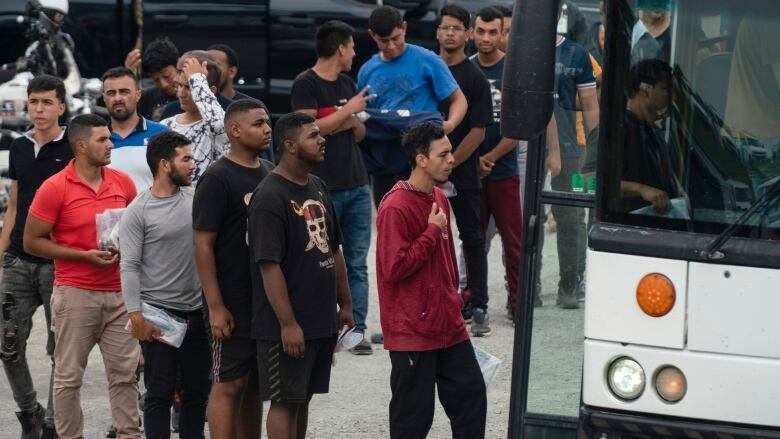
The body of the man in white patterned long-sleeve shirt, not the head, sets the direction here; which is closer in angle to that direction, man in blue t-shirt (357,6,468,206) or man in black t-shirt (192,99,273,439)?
the man in black t-shirt

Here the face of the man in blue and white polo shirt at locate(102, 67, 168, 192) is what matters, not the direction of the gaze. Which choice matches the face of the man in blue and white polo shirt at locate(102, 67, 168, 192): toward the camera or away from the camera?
toward the camera

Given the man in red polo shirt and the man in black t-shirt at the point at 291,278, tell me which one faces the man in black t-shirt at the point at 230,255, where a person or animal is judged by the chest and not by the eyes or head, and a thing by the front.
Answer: the man in red polo shirt

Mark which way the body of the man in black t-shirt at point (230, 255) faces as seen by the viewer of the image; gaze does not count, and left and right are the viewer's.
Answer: facing the viewer and to the right of the viewer

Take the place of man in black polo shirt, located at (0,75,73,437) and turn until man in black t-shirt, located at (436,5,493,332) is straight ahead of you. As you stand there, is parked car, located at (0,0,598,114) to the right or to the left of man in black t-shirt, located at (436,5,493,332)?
left

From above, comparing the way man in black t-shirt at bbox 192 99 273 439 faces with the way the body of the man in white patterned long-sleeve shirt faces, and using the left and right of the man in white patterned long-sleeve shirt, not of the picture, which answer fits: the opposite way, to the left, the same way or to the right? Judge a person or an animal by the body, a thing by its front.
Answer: to the left

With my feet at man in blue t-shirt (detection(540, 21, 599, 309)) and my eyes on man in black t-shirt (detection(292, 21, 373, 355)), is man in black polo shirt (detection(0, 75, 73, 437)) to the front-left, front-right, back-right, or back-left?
front-left

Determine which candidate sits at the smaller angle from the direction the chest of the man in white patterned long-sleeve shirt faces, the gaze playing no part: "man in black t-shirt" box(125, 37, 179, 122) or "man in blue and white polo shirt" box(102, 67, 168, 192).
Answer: the man in blue and white polo shirt

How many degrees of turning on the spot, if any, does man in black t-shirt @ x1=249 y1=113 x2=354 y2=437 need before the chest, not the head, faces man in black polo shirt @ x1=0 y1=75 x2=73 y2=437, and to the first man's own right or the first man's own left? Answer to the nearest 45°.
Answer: approximately 180°

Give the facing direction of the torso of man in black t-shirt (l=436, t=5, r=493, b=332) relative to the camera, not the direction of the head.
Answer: toward the camera

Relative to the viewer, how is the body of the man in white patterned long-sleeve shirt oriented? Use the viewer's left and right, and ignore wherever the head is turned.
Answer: facing the viewer and to the left of the viewer

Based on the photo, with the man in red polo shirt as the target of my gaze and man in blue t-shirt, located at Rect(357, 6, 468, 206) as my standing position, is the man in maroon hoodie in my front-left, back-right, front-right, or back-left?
front-left

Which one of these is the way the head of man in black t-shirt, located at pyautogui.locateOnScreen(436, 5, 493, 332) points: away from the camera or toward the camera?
toward the camera

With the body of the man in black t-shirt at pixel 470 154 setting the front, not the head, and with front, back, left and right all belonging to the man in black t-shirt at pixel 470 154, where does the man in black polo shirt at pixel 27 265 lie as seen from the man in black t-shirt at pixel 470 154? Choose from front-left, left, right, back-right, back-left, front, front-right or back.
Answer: front-right
